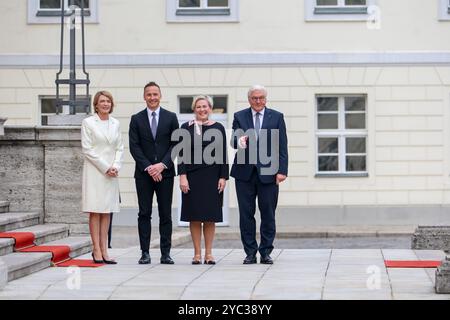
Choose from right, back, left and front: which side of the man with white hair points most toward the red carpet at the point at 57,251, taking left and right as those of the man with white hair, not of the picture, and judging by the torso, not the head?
right

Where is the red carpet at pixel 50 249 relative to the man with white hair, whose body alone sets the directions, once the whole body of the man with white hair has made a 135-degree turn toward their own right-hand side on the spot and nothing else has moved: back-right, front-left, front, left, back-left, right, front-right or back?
front-left

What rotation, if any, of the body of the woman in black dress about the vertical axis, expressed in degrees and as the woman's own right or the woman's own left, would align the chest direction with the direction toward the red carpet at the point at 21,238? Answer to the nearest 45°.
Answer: approximately 90° to the woman's own right

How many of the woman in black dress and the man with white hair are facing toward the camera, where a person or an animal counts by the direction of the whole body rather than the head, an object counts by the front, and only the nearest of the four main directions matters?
2

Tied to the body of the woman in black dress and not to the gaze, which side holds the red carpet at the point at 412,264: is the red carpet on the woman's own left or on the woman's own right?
on the woman's own left

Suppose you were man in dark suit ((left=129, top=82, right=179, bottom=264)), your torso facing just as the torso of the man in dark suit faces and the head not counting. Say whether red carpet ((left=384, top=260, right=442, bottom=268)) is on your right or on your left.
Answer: on your left

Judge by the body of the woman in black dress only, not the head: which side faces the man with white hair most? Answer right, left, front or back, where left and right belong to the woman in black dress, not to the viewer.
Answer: left

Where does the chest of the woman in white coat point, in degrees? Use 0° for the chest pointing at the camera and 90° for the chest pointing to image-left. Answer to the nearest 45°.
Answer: approximately 315°

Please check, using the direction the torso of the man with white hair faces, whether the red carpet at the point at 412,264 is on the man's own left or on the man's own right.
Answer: on the man's own left
